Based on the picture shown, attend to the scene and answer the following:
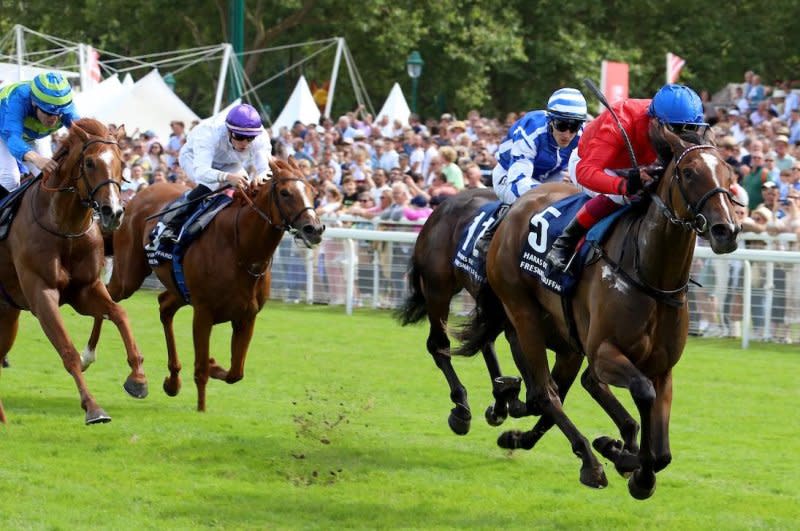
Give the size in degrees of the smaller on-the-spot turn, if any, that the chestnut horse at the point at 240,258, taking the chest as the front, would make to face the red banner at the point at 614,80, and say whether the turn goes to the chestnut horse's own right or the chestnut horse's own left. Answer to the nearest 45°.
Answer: approximately 90° to the chestnut horse's own left

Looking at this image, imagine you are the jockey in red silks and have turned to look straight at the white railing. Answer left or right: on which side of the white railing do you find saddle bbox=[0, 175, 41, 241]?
left

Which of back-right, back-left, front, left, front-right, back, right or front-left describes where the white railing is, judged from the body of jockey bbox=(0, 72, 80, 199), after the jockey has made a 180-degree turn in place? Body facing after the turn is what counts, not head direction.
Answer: right

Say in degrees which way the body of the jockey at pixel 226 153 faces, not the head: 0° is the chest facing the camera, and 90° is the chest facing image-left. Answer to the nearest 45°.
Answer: approximately 315°

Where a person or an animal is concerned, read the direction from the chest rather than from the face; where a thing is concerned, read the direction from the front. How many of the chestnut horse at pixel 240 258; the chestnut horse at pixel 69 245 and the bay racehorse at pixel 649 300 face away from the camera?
0

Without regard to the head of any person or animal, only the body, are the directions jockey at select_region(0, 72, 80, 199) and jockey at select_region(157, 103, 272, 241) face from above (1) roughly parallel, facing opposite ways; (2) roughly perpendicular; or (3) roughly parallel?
roughly parallel

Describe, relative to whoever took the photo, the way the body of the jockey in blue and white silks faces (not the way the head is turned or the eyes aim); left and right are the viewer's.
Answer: facing the viewer and to the right of the viewer

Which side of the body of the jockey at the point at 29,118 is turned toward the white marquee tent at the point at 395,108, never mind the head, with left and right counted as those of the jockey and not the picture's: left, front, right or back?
left

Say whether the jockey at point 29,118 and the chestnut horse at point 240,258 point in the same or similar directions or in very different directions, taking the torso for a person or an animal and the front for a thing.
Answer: same or similar directions

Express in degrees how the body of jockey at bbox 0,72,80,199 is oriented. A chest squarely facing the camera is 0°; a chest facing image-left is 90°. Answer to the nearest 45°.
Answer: approximately 315°

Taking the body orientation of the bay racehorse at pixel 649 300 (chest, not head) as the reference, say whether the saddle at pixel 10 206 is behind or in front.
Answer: behind

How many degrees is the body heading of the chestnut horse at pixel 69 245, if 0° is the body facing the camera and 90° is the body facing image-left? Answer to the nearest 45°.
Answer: approximately 315°
